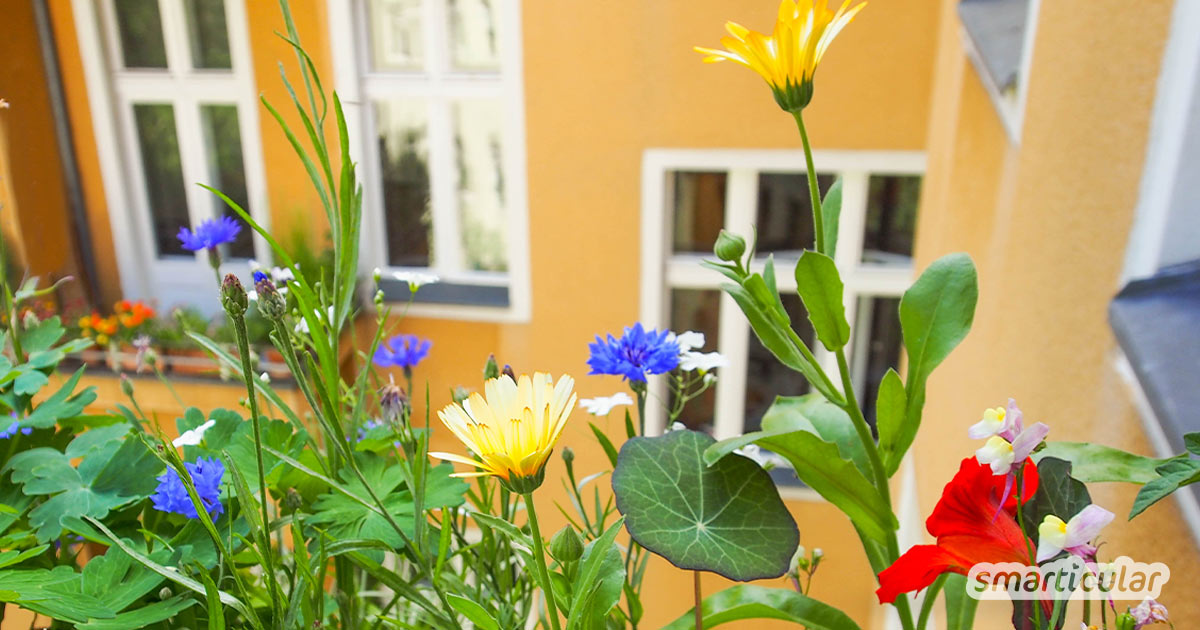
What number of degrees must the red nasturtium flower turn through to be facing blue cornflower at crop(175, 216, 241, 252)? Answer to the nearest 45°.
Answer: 0° — it already faces it

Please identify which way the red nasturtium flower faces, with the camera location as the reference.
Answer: facing to the left of the viewer
